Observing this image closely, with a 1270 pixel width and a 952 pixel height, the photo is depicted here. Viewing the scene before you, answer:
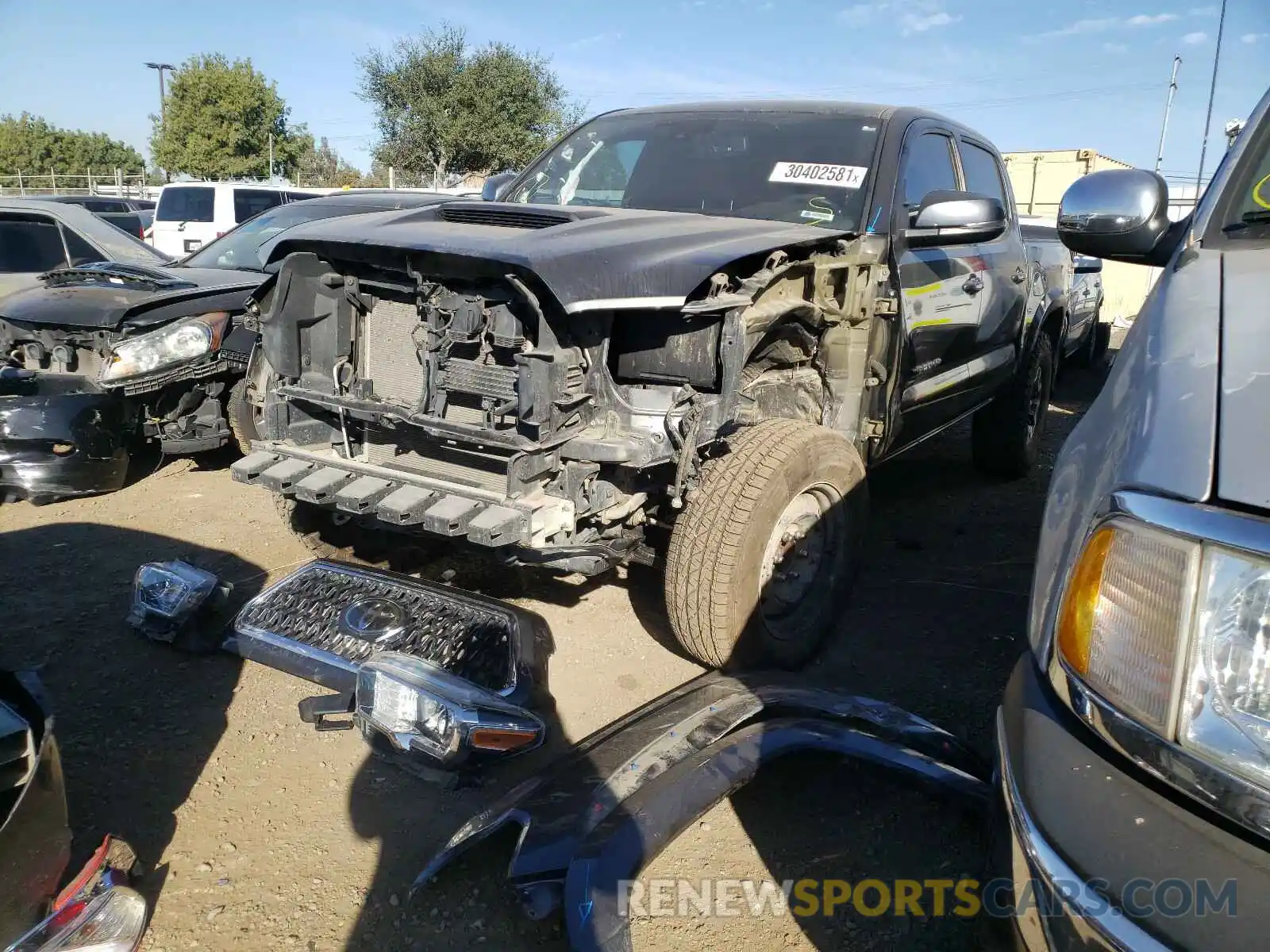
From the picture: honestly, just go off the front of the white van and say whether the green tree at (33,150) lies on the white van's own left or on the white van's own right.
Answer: on the white van's own left

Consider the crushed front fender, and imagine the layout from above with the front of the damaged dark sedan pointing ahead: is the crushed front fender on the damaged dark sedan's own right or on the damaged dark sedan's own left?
on the damaged dark sedan's own left

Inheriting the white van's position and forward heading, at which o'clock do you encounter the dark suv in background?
The dark suv in background is roughly at 10 o'clock from the white van.

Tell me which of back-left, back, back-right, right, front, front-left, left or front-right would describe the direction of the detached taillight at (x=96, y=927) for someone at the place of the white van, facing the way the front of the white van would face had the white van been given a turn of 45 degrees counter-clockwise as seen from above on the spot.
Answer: back

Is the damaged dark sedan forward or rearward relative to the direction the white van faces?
rearward

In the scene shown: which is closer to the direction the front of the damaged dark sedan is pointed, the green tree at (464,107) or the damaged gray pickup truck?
the damaged gray pickup truck

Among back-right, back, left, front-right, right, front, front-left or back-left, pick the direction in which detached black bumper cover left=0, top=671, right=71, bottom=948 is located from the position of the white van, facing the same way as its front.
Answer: back-right

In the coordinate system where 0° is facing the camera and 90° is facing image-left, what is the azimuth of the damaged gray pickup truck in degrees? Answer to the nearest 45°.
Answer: approximately 45°

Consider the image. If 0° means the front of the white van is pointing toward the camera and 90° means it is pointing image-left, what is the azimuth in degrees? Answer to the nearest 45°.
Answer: approximately 225°
